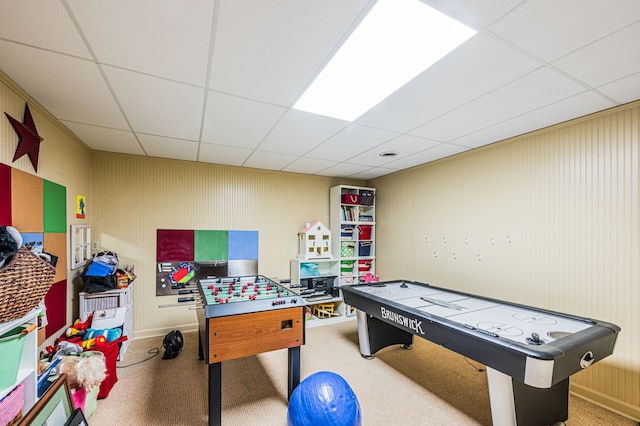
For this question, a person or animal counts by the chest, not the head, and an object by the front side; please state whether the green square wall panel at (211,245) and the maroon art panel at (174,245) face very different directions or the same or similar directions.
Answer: same or similar directions

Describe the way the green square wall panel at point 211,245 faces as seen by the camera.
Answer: facing the viewer

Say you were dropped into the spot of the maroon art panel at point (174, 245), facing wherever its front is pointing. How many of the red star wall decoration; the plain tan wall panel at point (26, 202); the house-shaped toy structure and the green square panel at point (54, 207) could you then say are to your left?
1

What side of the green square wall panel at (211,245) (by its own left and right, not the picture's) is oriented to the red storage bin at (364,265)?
left

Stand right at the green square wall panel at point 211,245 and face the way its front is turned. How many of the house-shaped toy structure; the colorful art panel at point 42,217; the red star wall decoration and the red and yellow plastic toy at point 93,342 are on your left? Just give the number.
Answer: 1

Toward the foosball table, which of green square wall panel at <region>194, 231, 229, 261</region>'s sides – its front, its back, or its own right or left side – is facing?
front

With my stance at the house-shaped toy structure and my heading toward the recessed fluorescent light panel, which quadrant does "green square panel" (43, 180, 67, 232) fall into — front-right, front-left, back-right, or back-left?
front-right

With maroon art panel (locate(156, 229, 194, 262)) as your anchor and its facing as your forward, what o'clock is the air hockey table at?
The air hockey table is roughly at 11 o'clock from the maroon art panel.

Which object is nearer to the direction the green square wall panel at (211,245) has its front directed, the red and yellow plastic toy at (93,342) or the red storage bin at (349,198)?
the red and yellow plastic toy

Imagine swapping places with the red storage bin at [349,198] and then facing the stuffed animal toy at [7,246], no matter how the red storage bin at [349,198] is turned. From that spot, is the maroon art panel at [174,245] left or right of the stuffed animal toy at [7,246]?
right

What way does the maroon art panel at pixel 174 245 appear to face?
toward the camera

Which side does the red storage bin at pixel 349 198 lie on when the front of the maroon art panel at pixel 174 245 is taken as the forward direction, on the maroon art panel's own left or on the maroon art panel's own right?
on the maroon art panel's own left

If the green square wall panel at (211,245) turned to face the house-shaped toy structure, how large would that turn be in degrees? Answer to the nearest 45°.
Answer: approximately 90° to its left

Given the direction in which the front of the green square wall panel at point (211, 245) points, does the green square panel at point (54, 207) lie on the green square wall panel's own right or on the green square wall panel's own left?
on the green square wall panel's own right

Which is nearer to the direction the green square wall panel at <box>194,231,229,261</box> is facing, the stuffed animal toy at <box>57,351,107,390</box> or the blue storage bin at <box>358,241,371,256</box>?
the stuffed animal toy

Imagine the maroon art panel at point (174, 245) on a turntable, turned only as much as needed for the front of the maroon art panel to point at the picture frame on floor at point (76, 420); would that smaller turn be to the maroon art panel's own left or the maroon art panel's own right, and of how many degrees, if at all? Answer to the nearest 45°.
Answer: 0° — it already faces it

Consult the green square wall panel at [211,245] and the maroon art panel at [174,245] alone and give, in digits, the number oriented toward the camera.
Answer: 2
